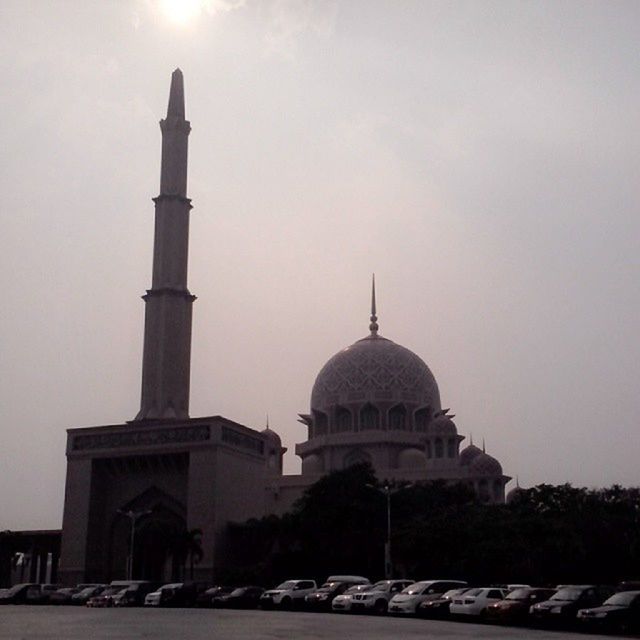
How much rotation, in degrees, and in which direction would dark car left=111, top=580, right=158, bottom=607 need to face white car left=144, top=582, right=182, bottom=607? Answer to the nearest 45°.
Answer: approximately 90° to its left

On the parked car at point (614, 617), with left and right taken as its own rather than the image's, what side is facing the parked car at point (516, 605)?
right

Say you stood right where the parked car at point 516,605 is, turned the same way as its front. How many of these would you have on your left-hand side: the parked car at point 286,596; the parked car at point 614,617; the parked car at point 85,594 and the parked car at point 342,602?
1

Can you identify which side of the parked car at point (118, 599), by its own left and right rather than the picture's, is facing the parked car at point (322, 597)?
left

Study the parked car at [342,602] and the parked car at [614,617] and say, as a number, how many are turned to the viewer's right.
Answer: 0

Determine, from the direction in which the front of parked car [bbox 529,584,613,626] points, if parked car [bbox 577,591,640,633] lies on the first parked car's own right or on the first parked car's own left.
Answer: on the first parked car's own left

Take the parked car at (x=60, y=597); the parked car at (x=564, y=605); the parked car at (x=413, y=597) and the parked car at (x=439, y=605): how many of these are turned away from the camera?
0

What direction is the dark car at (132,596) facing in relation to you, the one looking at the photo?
facing the viewer and to the left of the viewer

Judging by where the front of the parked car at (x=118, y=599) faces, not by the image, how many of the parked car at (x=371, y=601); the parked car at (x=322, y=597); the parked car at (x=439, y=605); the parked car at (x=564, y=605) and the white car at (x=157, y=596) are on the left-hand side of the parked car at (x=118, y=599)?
5

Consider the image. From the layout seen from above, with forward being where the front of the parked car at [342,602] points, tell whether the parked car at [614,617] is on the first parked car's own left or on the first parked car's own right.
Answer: on the first parked car's own left

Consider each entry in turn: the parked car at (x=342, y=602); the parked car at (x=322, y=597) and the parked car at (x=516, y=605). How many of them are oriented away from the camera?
0

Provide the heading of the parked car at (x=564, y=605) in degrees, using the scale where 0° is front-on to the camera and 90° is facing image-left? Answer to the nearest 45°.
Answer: approximately 45°

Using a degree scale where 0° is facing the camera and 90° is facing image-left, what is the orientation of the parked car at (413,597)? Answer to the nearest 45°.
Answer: approximately 45°

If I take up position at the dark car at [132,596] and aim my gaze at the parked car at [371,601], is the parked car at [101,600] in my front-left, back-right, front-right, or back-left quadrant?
back-right

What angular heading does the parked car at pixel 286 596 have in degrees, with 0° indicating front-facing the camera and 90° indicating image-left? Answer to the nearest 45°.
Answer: approximately 45°

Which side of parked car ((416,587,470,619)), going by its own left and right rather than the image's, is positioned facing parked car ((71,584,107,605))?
right

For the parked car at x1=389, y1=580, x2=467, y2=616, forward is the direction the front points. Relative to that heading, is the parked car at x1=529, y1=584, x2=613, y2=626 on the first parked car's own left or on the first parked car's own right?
on the first parked car's own left

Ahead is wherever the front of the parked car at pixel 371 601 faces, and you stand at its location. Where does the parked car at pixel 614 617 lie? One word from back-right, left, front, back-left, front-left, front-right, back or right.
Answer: left
